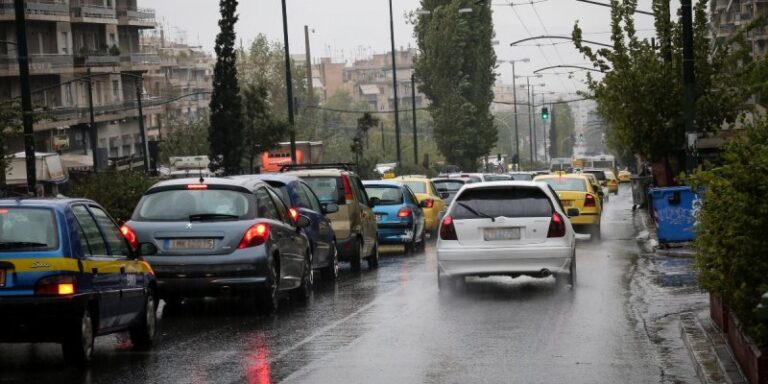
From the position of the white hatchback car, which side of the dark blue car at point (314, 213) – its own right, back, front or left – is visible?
right

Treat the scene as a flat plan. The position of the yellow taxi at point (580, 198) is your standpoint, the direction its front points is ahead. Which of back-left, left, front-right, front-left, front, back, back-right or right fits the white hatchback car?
back

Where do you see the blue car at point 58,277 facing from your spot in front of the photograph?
facing away from the viewer and to the right of the viewer

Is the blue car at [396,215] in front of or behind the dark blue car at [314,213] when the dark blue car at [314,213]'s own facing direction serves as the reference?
in front

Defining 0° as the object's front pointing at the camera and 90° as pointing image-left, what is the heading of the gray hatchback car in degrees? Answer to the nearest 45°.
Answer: approximately 225°

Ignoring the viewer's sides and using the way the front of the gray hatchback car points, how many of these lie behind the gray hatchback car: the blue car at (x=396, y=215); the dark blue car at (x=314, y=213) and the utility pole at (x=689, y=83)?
0

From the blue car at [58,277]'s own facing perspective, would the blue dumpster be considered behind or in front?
in front

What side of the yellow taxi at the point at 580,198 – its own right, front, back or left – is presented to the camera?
back

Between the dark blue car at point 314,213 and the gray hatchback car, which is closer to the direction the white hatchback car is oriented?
the dark blue car

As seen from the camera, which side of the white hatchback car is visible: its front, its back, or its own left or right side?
back

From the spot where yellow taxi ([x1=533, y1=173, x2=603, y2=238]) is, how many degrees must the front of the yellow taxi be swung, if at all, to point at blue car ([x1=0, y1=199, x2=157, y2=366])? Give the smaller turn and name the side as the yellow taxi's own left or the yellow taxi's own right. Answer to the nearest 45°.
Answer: approximately 180°

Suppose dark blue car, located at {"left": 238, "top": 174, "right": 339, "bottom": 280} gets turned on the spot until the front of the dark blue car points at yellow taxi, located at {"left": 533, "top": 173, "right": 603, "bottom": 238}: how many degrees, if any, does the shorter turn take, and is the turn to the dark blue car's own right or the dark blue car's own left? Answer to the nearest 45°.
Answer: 0° — it already faces it

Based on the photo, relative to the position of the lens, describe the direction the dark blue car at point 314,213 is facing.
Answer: facing away from the viewer and to the right of the viewer

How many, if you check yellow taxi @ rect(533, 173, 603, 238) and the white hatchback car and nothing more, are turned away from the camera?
2

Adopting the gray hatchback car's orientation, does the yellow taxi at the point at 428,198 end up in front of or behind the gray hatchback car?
in front
